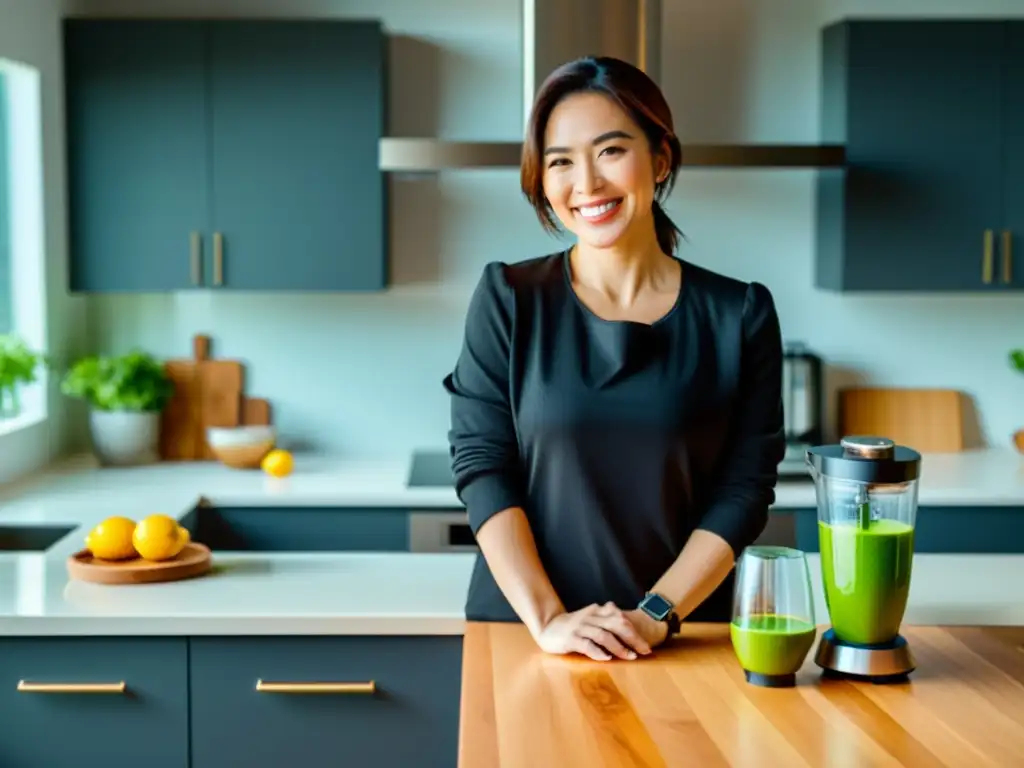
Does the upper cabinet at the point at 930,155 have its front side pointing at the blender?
yes

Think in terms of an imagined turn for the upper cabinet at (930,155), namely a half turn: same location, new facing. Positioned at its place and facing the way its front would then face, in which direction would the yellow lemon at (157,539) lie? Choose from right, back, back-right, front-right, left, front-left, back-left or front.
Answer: back-left

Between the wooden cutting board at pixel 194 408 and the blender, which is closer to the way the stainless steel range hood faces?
the blender

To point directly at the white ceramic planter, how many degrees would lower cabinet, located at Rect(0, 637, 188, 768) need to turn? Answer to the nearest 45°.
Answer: approximately 180°

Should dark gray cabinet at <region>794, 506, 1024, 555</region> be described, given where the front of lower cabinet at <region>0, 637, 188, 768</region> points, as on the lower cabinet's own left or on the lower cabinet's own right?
on the lower cabinet's own left

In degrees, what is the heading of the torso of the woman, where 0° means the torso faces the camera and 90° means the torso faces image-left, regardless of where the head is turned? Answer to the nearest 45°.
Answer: approximately 0°

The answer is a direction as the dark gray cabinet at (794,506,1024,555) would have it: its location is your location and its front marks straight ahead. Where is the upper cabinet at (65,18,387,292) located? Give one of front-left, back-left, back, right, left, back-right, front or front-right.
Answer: right

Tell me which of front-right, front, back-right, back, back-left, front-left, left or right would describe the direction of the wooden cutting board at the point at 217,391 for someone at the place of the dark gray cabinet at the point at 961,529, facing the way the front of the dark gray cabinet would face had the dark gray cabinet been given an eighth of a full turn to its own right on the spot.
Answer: front-right
